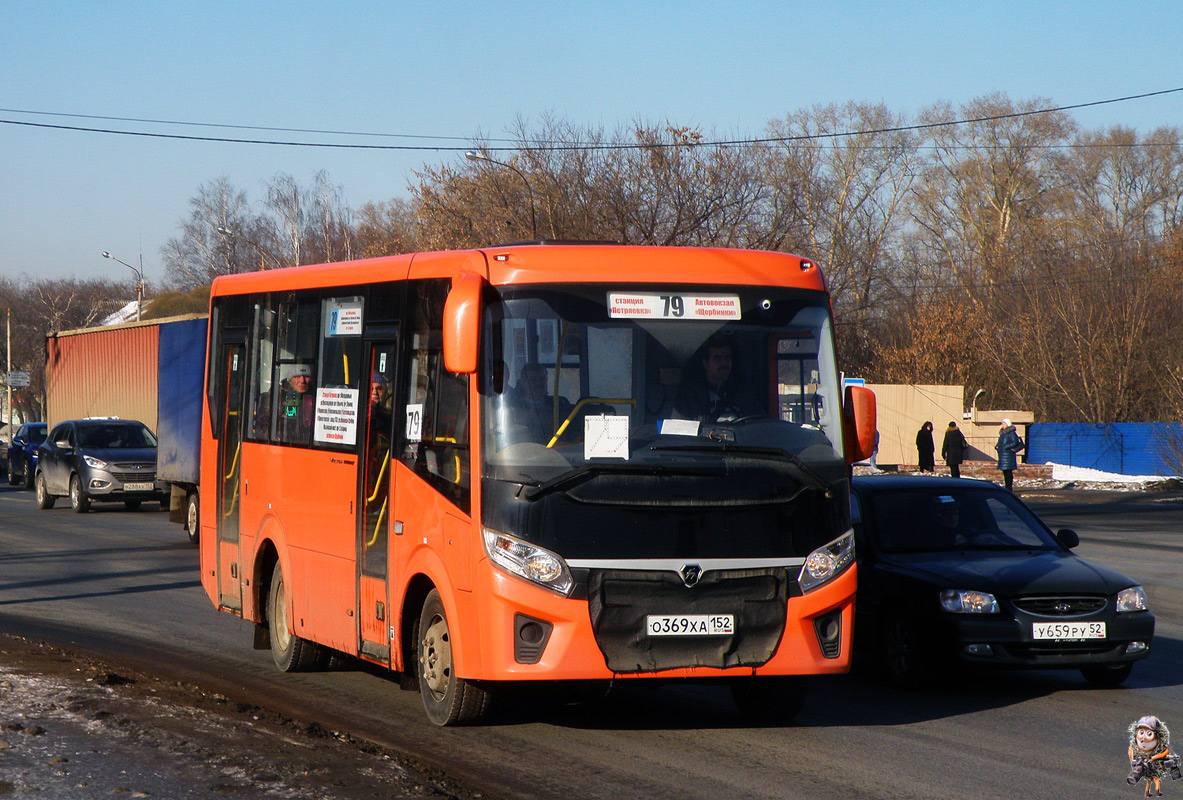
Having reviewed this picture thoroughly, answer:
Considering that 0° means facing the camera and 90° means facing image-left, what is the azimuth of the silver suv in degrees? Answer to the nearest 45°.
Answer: approximately 315°

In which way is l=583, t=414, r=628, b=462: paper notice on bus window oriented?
toward the camera

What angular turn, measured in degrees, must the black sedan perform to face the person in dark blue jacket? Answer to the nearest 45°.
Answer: approximately 135° to its left

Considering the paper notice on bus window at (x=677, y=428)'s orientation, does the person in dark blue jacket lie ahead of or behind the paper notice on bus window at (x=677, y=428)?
behind

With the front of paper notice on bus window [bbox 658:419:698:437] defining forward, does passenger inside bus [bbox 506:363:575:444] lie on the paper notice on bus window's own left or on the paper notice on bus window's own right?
on the paper notice on bus window's own right

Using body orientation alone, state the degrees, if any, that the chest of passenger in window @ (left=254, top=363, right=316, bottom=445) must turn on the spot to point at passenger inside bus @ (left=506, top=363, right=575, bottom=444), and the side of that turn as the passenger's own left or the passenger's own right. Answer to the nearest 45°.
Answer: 0° — they already face them

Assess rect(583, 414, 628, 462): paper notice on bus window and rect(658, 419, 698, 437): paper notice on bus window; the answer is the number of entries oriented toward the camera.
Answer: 2

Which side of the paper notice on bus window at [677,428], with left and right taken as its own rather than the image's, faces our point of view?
front

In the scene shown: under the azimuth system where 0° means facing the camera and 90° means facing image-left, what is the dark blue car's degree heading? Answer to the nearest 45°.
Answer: approximately 315°

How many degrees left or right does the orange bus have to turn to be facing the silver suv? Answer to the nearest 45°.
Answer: approximately 180°
